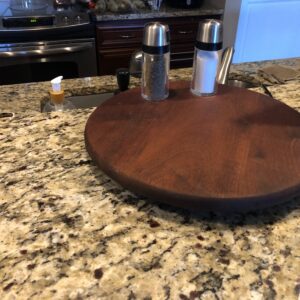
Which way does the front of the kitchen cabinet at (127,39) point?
toward the camera

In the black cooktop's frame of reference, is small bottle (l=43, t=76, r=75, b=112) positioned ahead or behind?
ahead

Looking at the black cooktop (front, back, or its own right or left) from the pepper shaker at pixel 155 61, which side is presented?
front

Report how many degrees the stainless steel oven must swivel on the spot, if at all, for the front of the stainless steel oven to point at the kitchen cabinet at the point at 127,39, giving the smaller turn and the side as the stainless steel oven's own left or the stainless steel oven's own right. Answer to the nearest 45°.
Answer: approximately 90° to the stainless steel oven's own left

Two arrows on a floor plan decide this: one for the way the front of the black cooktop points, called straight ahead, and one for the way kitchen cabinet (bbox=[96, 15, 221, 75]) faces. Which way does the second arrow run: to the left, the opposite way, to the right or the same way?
the same way

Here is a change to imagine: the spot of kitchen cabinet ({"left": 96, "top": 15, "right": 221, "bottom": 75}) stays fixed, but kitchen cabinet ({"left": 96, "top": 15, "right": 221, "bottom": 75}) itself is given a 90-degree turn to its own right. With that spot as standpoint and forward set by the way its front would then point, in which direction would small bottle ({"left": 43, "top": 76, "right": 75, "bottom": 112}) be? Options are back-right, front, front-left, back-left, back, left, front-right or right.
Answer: left

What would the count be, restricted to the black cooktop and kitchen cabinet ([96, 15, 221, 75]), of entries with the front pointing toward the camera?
2

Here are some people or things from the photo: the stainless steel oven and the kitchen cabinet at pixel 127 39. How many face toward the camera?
2

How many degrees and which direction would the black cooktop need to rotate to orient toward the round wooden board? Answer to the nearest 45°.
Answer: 0° — it already faces it

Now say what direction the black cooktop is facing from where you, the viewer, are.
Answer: facing the viewer

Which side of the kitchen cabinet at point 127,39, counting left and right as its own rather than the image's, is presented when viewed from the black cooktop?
right

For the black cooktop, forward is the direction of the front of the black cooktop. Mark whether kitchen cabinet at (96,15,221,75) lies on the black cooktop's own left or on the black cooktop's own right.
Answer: on the black cooktop's own left

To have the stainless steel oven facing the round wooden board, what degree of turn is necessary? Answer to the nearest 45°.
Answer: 0° — it already faces it

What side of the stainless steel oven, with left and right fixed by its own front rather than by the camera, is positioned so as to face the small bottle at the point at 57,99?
front

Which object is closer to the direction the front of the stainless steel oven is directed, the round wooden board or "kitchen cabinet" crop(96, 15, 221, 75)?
the round wooden board
